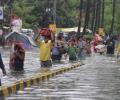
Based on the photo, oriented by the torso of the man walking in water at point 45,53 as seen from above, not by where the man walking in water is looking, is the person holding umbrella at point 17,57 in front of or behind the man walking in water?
in front

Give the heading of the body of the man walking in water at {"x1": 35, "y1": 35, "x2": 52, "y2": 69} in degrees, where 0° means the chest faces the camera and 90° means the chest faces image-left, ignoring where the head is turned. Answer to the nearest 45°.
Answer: approximately 0°

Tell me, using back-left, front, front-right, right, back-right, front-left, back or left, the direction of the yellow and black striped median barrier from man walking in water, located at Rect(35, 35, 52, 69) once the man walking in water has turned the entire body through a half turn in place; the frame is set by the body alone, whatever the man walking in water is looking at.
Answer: back
